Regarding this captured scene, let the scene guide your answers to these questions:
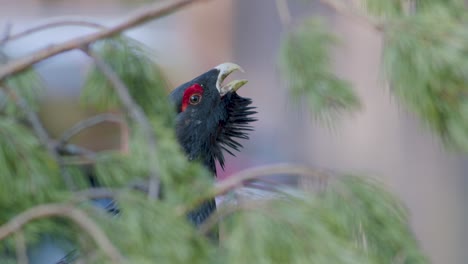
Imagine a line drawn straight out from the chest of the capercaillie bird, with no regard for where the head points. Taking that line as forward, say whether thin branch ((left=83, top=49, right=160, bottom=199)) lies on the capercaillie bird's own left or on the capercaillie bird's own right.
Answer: on the capercaillie bird's own right

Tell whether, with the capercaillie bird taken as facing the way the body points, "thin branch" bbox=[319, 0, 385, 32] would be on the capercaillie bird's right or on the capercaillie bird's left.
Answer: on the capercaillie bird's right

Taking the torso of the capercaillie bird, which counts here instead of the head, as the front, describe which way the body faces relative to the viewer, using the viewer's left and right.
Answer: facing to the right of the viewer

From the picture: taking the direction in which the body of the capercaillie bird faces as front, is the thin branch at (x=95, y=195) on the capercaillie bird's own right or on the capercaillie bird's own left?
on the capercaillie bird's own right

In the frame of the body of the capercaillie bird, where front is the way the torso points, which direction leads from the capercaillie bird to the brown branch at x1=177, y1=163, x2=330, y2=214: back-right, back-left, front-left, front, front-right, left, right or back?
right
